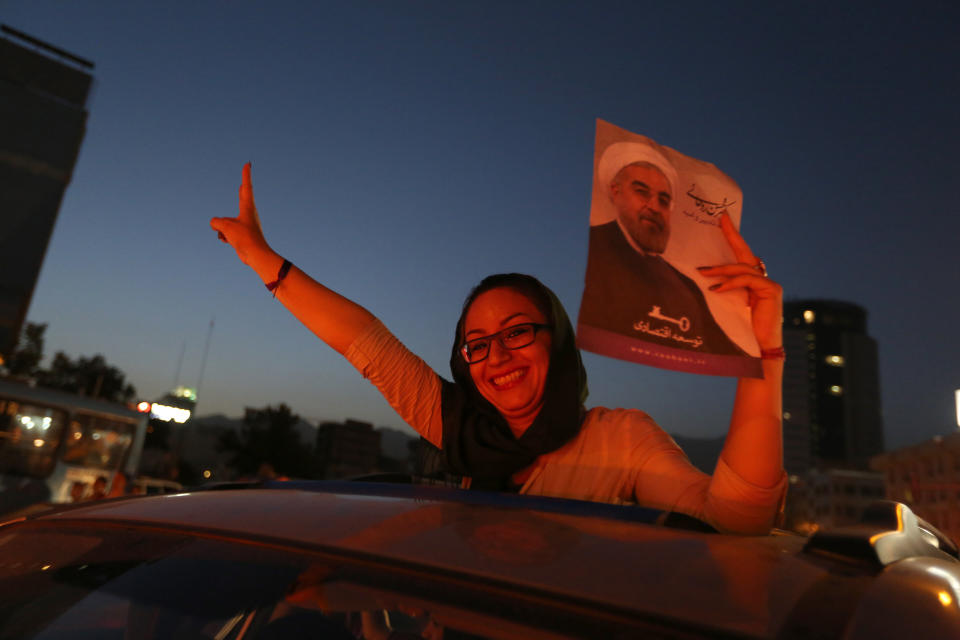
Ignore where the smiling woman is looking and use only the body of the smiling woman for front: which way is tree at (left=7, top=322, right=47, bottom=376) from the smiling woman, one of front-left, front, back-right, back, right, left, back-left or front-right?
back-right

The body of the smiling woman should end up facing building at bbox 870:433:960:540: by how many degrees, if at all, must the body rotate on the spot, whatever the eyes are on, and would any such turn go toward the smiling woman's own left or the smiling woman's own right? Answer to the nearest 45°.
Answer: approximately 135° to the smiling woman's own left

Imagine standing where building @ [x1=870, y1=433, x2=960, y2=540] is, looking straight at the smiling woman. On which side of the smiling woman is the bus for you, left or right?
right

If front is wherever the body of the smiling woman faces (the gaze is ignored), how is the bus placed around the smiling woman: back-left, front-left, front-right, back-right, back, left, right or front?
back-right

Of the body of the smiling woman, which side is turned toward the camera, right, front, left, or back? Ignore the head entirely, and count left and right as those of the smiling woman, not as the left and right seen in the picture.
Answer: front
